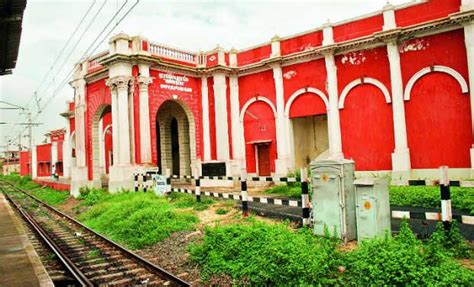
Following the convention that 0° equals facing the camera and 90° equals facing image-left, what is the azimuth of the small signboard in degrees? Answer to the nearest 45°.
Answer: approximately 0°

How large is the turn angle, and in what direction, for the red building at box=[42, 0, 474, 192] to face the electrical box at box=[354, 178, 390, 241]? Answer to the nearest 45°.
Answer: approximately 45° to its left

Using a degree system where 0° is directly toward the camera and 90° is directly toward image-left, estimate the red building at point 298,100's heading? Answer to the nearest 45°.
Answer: approximately 45°

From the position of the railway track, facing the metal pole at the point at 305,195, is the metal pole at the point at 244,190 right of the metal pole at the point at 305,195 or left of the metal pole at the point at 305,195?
left

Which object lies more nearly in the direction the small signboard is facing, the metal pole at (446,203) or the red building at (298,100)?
the metal pole

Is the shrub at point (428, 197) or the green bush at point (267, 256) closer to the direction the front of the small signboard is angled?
the green bush

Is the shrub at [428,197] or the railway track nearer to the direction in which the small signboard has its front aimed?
the railway track
